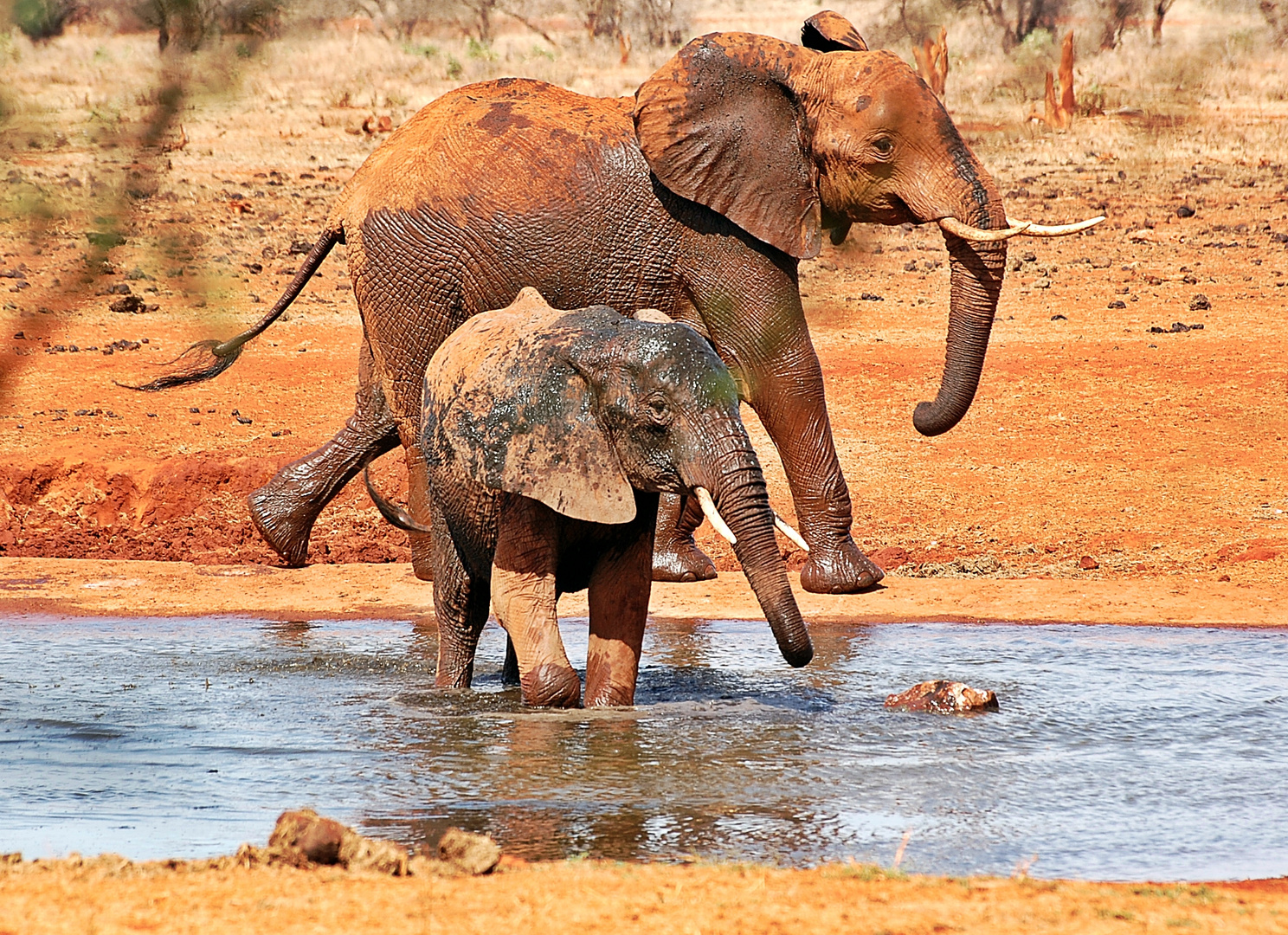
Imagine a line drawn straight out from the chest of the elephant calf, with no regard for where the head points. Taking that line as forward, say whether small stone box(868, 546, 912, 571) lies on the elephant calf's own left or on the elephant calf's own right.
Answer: on the elephant calf's own left

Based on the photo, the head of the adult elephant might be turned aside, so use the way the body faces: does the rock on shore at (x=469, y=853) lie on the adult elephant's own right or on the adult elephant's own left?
on the adult elephant's own right

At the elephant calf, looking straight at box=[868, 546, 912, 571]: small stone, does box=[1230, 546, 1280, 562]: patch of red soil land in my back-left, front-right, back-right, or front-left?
front-right

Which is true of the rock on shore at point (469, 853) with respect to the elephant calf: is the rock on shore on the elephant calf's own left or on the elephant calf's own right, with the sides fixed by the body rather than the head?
on the elephant calf's own right

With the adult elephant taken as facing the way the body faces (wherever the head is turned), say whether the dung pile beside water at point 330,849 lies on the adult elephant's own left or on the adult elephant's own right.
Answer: on the adult elephant's own right

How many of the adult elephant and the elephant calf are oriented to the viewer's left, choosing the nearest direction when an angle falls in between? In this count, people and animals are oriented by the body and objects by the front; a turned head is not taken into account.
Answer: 0

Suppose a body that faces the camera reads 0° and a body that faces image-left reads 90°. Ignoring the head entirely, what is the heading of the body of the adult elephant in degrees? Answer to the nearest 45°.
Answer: approximately 270°

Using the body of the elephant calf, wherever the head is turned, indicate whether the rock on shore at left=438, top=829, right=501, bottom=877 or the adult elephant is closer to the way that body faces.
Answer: the rock on shore

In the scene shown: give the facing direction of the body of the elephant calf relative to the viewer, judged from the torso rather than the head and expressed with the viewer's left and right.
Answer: facing the viewer and to the right of the viewer

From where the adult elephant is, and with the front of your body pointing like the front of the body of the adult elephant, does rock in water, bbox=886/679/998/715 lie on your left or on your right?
on your right

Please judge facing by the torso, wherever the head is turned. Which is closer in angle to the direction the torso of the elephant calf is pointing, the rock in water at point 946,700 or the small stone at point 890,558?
the rock in water

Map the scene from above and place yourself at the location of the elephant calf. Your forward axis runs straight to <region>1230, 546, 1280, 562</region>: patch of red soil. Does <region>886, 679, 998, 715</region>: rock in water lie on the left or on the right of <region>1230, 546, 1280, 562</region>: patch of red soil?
right

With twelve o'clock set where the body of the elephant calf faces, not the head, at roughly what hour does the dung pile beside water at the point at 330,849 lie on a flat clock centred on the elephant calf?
The dung pile beside water is roughly at 2 o'clock from the elephant calf.
